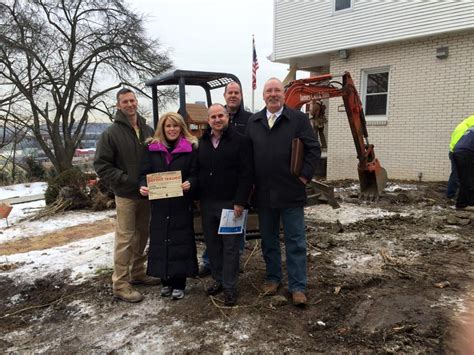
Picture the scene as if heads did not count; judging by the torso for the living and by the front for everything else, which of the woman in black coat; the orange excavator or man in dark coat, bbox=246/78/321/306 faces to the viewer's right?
the orange excavator

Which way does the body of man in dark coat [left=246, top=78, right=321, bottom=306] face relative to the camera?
toward the camera

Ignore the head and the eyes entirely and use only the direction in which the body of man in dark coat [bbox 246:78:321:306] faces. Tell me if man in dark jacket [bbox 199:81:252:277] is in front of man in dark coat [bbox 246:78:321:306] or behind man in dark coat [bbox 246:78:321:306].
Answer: behind

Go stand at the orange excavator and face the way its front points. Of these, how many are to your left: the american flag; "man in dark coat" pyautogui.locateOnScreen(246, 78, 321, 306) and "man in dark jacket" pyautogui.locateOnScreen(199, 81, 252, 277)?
1

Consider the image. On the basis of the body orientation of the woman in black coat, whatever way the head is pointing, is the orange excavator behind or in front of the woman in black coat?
behind

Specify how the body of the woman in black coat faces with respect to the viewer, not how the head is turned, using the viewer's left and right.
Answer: facing the viewer

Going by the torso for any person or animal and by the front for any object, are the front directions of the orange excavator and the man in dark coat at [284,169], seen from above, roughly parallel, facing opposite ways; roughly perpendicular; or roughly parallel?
roughly perpendicular

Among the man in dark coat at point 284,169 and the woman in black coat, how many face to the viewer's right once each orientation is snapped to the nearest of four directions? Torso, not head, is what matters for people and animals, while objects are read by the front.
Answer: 0

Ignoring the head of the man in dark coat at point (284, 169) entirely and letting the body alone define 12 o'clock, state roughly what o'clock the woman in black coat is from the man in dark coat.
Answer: The woman in black coat is roughly at 3 o'clock from the man in dark coat.

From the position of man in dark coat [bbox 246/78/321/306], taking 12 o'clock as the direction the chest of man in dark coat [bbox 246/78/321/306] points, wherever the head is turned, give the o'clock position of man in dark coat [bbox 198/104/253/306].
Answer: man in dark coat [bbox 198/104/253/306] is roughly at 3 o'clock from man in dark coat [bbox 246/78/321/306].

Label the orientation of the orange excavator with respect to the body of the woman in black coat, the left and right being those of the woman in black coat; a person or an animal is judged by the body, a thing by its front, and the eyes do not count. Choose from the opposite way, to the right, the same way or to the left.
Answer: to the left

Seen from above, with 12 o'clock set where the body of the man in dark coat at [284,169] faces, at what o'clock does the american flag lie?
The american flag is roughly at 6 o'clock from the man in dark coat.

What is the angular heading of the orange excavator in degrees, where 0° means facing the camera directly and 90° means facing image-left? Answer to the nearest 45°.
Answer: approximately 270°

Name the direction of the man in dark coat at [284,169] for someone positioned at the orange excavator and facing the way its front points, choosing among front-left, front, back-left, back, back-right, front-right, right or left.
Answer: right

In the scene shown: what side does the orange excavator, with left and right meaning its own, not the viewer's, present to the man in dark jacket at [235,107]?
right
